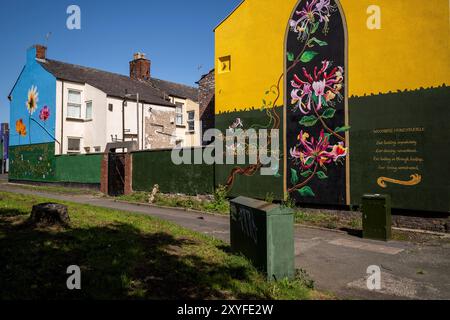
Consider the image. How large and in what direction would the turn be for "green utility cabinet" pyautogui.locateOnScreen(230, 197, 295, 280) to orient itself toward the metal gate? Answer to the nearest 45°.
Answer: approximately 90° to its right

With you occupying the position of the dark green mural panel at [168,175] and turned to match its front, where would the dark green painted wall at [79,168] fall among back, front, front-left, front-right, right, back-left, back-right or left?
back-right

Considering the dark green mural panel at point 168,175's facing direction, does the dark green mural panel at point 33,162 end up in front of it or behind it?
behind

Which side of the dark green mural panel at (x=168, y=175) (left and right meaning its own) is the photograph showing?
front

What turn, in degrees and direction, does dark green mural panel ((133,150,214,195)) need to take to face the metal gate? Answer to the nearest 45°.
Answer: approximately 135° to its right

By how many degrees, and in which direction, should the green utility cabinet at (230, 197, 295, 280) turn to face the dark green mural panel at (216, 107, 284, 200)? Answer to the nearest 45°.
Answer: approximately 135° to its right

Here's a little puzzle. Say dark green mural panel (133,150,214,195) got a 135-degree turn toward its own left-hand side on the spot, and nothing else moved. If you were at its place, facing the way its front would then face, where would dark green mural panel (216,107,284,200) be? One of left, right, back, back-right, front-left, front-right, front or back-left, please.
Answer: right

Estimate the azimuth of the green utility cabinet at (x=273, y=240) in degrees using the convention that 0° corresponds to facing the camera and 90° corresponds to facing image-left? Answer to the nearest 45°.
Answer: approximately 45°

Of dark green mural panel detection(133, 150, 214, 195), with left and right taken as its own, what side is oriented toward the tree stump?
front

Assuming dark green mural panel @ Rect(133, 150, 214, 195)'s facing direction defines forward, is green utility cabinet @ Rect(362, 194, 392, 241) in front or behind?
in front

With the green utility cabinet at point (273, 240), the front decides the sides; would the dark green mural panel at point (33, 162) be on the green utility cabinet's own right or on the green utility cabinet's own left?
on the green utility cabinet's own right

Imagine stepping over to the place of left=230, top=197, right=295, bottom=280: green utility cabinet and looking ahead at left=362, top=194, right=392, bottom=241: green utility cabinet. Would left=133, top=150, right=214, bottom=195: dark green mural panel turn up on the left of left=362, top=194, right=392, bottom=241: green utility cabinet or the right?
left

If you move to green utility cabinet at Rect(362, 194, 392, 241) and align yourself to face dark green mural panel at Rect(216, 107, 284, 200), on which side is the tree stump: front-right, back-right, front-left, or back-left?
front-left

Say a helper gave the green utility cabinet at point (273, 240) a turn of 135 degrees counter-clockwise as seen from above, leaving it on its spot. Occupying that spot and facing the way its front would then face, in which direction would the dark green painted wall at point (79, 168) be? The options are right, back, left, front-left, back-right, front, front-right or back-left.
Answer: back-left

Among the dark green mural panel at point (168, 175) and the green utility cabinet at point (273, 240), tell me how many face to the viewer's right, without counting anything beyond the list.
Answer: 0
